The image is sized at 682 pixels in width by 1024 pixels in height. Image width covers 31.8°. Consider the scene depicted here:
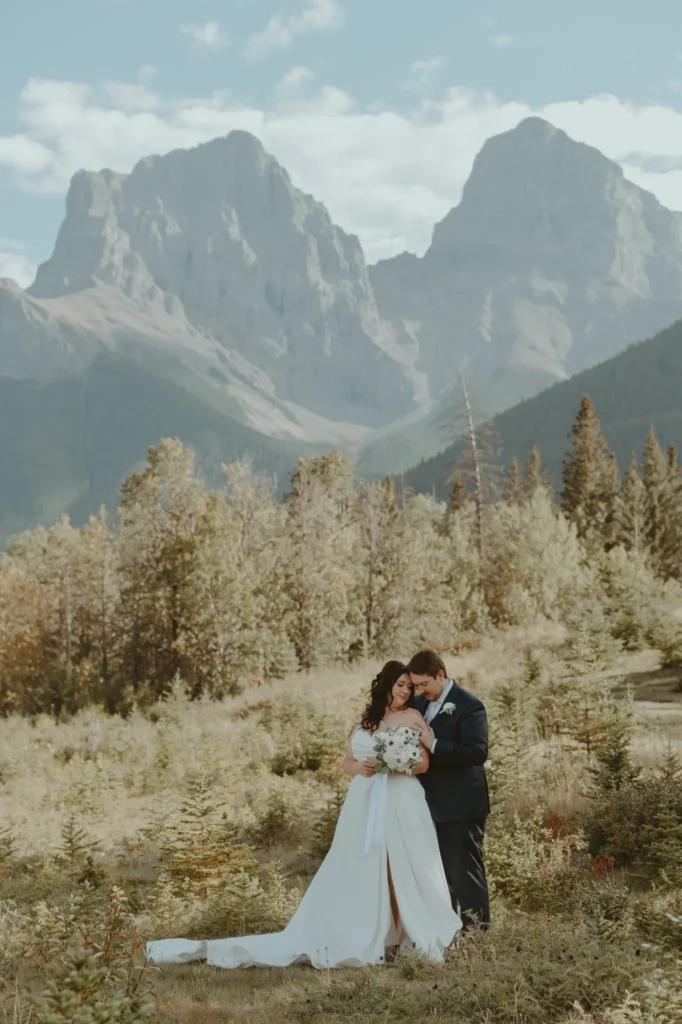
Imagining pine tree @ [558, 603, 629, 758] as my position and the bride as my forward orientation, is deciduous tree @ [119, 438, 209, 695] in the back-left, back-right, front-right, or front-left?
back-right

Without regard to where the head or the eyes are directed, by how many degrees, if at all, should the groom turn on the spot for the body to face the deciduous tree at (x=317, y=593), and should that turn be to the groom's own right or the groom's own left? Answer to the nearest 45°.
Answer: approximately 135° to the groom's own right

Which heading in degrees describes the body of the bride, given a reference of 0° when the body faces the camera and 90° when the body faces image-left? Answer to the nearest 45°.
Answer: approximately 315°

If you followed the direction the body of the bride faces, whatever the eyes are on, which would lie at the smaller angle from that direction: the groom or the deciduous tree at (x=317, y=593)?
the groom

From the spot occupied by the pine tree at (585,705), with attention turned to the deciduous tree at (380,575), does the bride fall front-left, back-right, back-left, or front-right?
back-left

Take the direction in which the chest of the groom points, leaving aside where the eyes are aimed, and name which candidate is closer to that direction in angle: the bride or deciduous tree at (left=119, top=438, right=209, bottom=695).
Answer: the bride

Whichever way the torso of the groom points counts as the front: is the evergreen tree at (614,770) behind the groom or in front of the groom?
behind

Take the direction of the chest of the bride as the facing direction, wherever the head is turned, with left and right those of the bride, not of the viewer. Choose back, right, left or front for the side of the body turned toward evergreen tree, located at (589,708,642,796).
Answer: left

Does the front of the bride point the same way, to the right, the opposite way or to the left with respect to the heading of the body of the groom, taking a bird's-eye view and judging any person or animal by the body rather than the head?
to the left

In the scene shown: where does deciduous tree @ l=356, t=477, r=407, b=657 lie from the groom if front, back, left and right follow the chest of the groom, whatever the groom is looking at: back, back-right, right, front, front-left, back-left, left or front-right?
back-right

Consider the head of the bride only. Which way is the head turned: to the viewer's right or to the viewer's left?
to the viewer's right

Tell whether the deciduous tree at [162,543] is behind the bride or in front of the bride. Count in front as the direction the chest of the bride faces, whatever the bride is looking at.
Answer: behind
